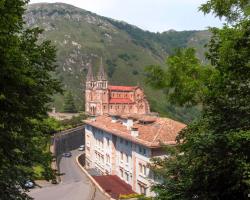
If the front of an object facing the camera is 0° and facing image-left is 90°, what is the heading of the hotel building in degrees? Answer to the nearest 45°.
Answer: approximately 45°

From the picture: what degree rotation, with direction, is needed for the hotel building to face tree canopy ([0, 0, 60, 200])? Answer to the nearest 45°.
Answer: approximately 45° to its left

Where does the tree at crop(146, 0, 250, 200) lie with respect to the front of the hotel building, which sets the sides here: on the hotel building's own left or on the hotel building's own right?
on the hotel building's own left
